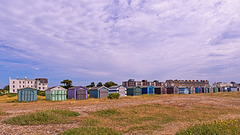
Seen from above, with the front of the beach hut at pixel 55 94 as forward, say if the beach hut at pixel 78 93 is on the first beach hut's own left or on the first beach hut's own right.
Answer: on the first beach hut's own left

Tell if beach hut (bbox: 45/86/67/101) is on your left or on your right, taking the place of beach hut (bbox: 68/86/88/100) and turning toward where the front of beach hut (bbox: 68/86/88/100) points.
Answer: on your right

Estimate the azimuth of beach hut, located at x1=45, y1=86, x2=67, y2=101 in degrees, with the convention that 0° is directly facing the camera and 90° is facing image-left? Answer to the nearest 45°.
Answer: approximately 315°

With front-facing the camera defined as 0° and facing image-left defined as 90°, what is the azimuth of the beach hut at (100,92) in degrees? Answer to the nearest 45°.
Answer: approximately 315°

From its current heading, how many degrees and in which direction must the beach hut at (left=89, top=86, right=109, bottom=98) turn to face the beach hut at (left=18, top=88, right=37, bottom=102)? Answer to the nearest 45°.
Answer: approximately 90° to its right

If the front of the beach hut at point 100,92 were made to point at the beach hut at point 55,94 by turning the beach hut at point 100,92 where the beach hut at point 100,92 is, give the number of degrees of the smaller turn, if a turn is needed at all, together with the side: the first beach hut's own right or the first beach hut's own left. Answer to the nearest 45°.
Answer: approximately 90° to the first beach hut's own right
